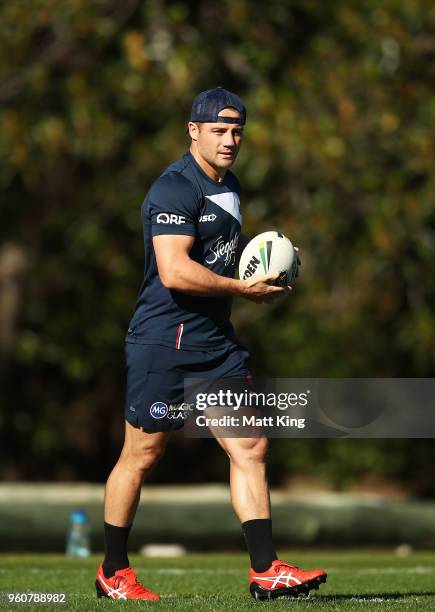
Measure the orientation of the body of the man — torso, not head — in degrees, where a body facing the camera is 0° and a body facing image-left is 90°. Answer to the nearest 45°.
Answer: approximately 315°

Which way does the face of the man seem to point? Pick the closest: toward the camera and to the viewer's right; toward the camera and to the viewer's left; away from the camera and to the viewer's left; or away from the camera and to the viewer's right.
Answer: toward the camera and to the viewer's right

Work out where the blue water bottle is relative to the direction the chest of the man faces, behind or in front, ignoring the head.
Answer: behind
